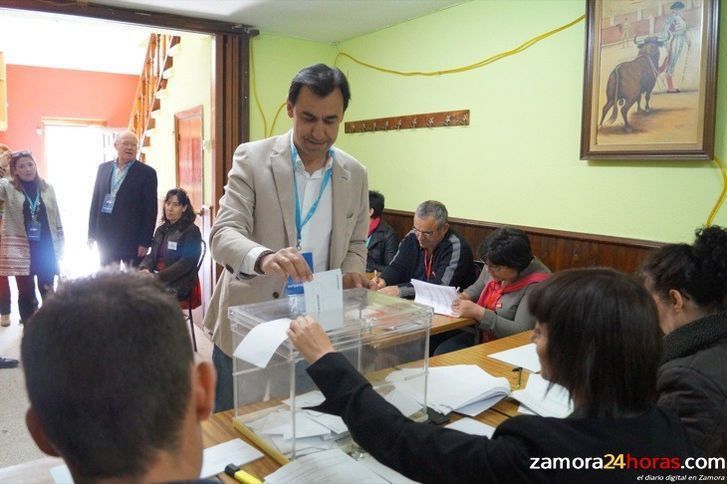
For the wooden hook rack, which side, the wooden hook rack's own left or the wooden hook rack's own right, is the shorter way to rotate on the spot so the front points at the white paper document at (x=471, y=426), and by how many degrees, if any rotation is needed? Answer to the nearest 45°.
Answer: approximately 45° to the wooden hook rack's own left

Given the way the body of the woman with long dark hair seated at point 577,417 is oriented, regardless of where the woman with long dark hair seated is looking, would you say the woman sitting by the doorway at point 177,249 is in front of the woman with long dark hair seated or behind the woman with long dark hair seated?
in front

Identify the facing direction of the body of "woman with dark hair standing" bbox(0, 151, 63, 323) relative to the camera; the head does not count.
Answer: toward the camera

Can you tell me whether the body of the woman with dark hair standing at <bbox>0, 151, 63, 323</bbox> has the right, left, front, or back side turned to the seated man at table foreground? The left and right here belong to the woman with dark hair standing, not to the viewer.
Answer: front

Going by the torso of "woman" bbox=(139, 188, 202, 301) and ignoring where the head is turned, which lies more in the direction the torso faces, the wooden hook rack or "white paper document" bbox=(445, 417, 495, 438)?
the white paper document

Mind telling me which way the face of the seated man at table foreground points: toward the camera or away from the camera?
away from the camera

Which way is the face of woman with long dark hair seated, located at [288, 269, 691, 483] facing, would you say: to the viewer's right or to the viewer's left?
to the viewer's left

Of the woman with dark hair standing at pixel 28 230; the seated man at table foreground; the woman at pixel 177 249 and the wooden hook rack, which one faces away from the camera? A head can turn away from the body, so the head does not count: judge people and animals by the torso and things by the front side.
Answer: the seated man at table foreground

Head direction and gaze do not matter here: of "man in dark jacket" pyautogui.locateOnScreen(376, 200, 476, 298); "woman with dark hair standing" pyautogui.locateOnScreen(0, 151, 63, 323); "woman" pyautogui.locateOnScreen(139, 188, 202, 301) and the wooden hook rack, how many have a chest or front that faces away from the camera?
0

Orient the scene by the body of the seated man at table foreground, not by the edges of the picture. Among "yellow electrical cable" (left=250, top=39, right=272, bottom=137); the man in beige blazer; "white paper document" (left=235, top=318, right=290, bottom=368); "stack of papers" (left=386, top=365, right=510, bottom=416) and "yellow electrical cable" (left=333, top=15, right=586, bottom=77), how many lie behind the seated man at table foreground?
0

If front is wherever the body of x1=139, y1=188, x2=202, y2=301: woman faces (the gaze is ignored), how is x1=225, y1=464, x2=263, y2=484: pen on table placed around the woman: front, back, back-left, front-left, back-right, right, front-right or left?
front-left

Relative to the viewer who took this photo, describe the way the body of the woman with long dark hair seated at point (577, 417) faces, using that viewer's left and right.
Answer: facing away from the viewer and to the left of the viewer

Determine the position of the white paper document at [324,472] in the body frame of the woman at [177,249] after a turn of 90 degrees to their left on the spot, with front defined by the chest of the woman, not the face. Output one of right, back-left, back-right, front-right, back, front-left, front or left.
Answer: front-right

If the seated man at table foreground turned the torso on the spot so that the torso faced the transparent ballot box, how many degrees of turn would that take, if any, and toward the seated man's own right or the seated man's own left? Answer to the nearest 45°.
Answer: approximately 45° to the seated man's own right

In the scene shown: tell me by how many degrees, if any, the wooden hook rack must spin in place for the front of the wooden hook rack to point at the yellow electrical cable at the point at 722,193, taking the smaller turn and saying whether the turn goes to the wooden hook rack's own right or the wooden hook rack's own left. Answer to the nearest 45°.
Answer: approximately 90° to the wooden hook rack's own left

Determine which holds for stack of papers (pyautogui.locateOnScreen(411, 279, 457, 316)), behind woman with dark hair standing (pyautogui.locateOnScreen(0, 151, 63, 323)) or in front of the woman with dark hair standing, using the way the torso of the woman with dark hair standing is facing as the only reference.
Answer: in front

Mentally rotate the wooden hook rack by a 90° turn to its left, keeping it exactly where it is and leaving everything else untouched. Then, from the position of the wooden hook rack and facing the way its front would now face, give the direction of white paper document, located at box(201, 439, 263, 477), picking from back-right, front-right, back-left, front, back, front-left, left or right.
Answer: front-right

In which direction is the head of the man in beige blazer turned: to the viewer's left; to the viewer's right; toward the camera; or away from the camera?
toward the camera

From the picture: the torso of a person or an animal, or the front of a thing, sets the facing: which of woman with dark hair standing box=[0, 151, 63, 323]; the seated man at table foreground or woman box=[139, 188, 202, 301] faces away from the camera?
the seated man at table foreground

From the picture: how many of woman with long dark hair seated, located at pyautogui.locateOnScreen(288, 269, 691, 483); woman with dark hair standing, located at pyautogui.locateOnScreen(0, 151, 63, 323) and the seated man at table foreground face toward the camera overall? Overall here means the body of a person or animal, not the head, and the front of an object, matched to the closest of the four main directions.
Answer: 1
